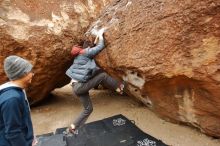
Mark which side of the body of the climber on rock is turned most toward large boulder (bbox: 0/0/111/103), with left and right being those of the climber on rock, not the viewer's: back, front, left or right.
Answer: left

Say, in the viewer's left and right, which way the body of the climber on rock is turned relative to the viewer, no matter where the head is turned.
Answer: facing away from the viewer and to the right of the viewer
